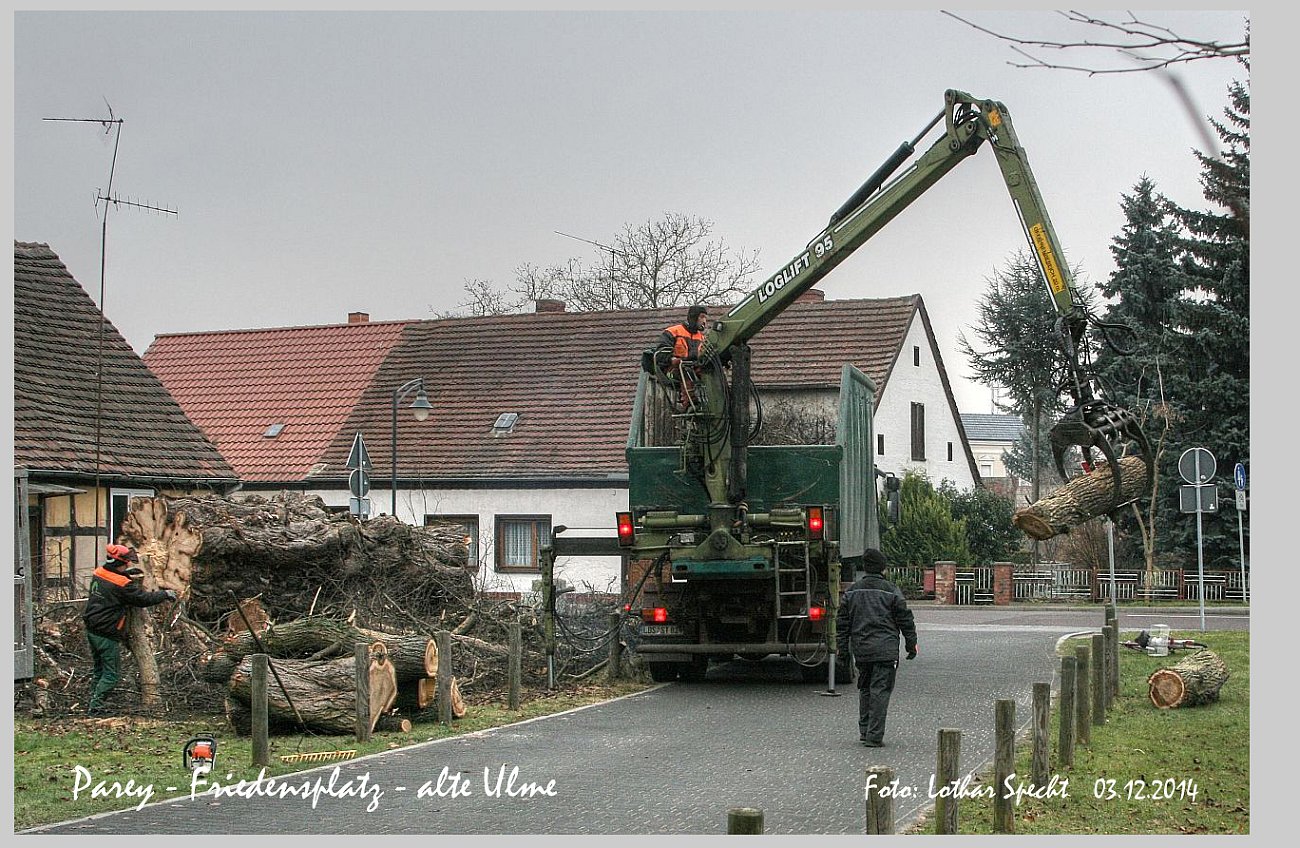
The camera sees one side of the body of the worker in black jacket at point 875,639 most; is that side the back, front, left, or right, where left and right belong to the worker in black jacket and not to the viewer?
back

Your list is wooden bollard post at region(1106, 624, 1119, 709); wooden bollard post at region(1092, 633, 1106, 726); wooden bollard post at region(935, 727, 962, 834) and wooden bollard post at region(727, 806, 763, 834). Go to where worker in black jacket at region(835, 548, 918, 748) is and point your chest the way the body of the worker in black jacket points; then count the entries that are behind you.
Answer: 2

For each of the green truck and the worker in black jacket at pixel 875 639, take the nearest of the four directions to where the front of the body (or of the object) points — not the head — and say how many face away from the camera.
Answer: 2

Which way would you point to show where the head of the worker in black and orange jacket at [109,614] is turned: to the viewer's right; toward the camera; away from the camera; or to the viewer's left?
to the viewer's right

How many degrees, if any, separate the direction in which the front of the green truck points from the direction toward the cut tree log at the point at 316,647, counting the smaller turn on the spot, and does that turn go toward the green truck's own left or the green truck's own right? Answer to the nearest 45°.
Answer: approximately 135° to the green truck's own left

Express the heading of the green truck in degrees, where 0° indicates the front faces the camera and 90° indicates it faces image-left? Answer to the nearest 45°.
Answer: approximately 180°

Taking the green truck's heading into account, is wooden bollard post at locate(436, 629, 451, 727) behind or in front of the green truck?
behind

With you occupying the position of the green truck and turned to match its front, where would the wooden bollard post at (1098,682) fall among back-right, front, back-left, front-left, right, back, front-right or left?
back-right

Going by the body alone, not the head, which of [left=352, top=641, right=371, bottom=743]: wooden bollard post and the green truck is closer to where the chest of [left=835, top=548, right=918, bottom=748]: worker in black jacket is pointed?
the green truck

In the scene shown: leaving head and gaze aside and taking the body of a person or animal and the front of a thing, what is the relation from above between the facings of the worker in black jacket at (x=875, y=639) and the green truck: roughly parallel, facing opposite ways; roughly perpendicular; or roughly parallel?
roughly parallel

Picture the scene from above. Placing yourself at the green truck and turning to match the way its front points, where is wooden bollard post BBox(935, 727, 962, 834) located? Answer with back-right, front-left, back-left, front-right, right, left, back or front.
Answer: back
